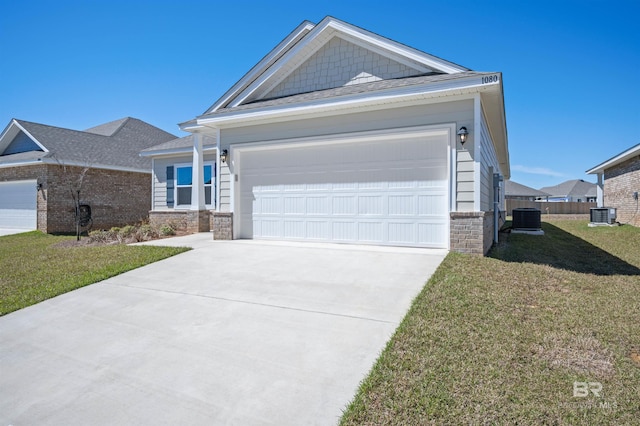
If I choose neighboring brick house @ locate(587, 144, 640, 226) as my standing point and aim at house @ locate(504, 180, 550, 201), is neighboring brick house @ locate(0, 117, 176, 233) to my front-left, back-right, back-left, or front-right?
back-left

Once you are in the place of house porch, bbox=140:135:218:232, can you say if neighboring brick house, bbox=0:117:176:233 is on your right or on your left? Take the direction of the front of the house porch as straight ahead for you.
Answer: on your right

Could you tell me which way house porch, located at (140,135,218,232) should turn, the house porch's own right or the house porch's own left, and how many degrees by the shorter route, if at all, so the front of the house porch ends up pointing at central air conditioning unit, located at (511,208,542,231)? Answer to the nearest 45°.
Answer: approximately 90° to the house porch's own left

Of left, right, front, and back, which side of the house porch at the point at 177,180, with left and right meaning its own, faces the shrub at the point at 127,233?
front

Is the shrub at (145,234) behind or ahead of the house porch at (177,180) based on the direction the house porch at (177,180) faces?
ahead

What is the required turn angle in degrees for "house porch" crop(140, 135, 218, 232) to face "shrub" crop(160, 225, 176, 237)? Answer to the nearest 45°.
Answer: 0° — it already faces it

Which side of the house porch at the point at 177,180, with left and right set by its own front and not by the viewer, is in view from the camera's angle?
front

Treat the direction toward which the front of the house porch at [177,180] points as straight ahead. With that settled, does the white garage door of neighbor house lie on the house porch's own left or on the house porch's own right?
on the house porch's own right

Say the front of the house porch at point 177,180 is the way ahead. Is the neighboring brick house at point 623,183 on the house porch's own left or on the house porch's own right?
on the house porch's own left
